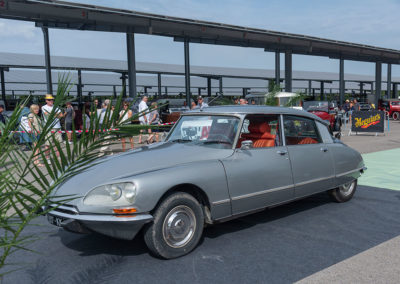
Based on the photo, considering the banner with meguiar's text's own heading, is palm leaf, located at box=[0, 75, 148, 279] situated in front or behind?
in front

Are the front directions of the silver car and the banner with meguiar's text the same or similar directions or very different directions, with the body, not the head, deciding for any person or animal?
same or similar directions

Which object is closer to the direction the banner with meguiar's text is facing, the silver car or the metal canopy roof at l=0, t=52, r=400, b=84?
the silver car

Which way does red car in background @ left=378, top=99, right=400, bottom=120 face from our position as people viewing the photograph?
facing the viewer and to the left of the viewer

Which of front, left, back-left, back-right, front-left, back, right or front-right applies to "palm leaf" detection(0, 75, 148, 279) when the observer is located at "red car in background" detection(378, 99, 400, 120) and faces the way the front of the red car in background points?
front-left

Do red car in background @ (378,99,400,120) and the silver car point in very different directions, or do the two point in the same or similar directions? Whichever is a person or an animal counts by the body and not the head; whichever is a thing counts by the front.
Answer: same or similar directions

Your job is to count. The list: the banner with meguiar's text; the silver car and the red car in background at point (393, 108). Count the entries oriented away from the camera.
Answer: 0

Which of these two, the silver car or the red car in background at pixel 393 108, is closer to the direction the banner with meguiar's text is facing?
the silver car

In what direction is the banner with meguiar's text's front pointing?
toward the camera

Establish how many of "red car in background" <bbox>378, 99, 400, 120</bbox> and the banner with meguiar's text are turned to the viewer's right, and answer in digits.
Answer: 0

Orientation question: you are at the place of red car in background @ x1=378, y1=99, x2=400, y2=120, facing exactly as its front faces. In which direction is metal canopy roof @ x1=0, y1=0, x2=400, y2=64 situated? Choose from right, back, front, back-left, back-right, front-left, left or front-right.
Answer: front

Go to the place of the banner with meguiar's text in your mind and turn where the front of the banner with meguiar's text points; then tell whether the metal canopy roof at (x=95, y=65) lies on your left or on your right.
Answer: on your right

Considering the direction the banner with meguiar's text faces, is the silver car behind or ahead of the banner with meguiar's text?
ahead

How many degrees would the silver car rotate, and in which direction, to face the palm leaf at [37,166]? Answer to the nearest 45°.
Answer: approximately 45° to its left
